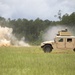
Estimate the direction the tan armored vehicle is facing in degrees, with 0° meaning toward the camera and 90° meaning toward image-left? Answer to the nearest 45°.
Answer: approximately 90°
